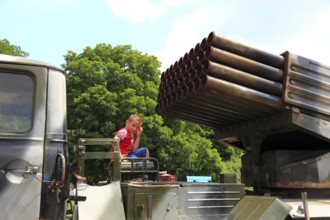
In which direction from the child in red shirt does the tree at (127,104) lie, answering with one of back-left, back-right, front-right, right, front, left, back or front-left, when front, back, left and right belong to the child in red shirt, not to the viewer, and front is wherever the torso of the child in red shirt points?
back-left

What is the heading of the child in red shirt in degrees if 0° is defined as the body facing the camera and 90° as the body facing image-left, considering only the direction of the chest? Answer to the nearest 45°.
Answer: approximately 315°

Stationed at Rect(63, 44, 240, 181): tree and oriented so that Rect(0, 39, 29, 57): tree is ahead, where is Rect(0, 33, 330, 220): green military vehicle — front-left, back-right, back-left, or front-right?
back-left

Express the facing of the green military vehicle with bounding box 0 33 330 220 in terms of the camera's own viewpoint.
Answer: facing the viewer and to the left of the viewer
